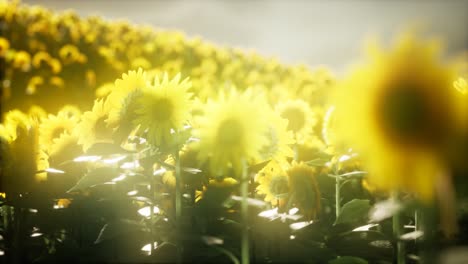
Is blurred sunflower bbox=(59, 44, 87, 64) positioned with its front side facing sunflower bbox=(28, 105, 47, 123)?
yes

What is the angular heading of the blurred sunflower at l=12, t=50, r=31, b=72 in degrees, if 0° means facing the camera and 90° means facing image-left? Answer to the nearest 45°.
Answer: approximately 0°

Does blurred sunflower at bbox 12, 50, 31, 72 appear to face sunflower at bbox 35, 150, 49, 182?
yes

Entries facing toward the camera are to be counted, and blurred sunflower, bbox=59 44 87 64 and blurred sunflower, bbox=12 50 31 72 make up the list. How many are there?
2

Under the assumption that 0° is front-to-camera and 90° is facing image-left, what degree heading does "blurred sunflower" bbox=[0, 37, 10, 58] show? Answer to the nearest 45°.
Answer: approximately 0°

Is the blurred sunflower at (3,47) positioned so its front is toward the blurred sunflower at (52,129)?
yes

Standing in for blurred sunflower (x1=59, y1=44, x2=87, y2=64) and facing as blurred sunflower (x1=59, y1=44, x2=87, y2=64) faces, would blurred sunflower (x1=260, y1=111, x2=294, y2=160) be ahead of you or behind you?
ahead

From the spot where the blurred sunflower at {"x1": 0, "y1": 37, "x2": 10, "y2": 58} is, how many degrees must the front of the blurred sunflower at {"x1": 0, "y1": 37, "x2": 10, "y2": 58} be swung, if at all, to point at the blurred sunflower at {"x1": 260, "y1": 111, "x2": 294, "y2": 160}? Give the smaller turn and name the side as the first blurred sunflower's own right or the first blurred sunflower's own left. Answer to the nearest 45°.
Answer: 0° — it already faces it

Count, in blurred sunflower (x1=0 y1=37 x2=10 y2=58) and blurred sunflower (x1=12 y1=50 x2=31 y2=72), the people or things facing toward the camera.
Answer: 2
